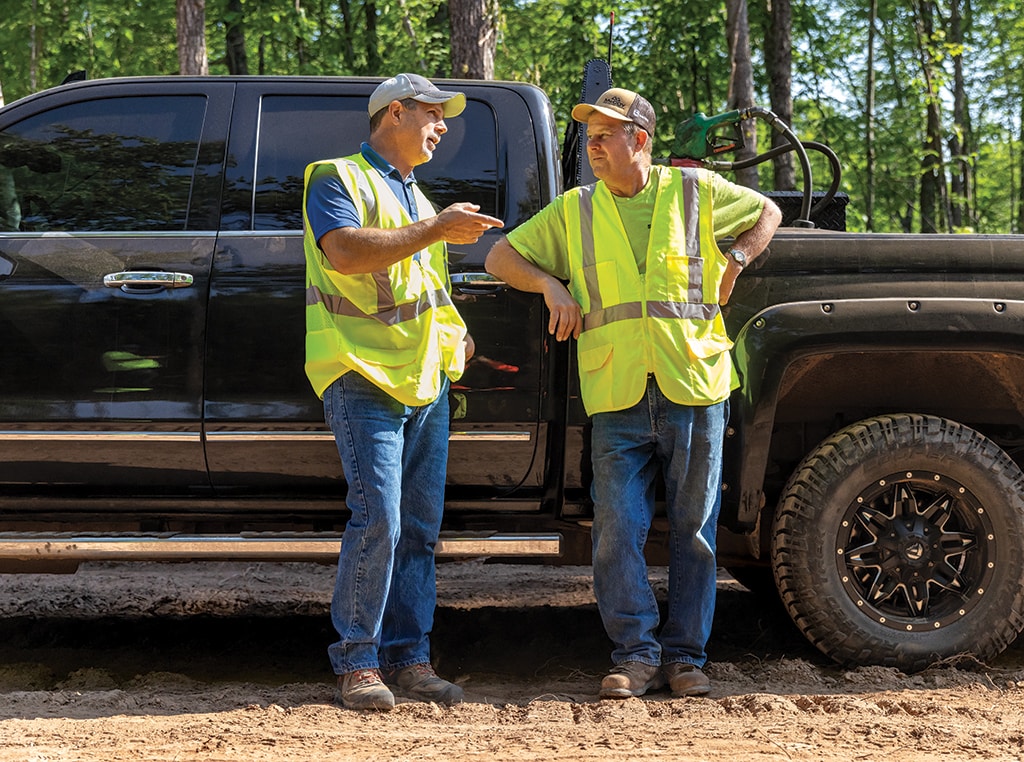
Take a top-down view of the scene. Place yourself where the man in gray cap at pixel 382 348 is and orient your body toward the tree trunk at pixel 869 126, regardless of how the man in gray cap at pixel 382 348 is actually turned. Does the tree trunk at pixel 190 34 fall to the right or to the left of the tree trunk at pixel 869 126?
left

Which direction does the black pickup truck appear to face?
to the viewer's left

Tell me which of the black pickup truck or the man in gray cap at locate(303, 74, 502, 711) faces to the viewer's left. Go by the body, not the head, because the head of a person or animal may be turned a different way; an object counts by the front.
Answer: the black pickup truck

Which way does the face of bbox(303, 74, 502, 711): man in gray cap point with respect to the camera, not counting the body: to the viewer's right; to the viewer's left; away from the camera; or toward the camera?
to the viewer's right

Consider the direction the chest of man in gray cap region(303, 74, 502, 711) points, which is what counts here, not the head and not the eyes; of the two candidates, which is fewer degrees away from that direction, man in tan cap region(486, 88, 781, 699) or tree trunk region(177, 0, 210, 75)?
the man in tan cap

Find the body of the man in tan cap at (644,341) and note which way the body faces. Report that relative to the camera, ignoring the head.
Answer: toward the camera

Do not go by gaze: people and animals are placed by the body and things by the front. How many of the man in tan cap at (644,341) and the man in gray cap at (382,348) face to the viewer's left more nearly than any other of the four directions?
0

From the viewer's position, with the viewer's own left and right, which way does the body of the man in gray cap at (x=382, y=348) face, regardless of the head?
facing the viewer and to the right of the viewer

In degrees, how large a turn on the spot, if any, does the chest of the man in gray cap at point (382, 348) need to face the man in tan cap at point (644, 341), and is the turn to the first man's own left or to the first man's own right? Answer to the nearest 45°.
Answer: approximately 45° to the first man's own left

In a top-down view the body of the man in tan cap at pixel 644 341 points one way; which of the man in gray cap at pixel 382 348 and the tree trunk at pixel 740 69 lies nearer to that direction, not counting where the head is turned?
the man in gray cap

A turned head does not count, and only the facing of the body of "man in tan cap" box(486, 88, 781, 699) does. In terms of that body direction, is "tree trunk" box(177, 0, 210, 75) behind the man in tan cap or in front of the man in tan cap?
behind
